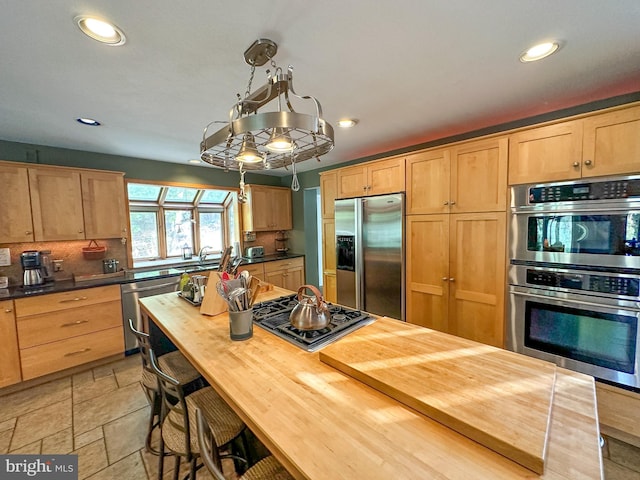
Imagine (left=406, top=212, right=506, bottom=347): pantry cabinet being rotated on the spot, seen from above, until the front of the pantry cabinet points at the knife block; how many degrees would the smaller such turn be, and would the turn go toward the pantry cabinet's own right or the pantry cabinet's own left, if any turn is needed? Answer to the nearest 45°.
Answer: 0° — it already faces it

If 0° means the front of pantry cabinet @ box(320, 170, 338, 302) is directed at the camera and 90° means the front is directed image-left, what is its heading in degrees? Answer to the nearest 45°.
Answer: approximately 45°

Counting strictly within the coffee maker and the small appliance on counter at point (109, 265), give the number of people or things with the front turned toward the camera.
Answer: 2

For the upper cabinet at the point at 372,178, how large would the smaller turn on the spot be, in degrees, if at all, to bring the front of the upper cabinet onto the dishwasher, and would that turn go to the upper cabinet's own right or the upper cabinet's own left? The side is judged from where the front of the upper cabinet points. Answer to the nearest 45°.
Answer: approximately 45° to the upper cabinet's own right

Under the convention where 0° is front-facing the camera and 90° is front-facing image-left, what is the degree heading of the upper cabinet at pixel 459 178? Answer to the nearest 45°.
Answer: approximately 45°

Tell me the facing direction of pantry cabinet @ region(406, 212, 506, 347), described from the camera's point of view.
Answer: facing the viewer and to the left of the viewer

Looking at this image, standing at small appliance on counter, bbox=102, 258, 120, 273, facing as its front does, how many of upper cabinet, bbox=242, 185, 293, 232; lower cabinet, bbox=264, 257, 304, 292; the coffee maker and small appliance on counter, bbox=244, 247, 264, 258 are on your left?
3

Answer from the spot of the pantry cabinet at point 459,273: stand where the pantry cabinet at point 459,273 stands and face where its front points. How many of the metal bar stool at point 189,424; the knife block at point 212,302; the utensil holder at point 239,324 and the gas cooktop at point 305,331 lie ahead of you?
4

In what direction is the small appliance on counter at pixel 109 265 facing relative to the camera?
toward the camera

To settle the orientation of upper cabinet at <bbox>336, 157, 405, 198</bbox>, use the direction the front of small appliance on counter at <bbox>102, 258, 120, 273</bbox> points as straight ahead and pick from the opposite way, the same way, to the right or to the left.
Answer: to the right

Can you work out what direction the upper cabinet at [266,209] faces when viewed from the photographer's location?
facing the viewer and to the right of the viewer

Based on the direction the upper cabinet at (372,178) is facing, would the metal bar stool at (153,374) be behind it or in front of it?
in front

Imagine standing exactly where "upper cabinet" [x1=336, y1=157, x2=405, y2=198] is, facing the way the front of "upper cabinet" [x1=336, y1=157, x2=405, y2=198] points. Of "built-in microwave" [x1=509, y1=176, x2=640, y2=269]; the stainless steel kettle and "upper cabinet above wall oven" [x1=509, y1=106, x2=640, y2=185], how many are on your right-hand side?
0

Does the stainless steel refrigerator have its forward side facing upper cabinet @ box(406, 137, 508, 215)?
no

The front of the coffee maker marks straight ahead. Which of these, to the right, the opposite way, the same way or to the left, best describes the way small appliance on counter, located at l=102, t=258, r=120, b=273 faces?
the same way

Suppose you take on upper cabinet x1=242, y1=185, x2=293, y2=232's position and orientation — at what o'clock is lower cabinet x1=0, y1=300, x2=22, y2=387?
The lower cabinet is roughly at 3 o'clock from the upper cabinet.

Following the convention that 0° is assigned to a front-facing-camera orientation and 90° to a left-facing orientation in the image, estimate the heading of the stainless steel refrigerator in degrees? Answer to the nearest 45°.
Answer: approximately 45°

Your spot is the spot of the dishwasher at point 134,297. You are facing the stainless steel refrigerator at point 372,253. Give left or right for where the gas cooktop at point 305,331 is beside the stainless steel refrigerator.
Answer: right

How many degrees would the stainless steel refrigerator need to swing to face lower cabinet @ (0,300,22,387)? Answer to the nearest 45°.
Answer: approximately 45° to its right

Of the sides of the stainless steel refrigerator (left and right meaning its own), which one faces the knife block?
front

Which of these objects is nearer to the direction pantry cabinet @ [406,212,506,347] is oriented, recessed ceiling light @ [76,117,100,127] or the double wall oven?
the recessed ceiling light

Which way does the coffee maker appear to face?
toward the camera

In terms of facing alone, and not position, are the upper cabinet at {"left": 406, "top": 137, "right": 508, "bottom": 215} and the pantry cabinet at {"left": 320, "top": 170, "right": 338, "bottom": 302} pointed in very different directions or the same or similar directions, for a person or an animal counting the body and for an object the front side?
same or similar directions

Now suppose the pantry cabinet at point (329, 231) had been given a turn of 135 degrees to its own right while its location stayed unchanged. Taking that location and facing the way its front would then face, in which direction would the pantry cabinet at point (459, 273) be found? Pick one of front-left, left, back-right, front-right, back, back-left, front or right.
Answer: back-right
